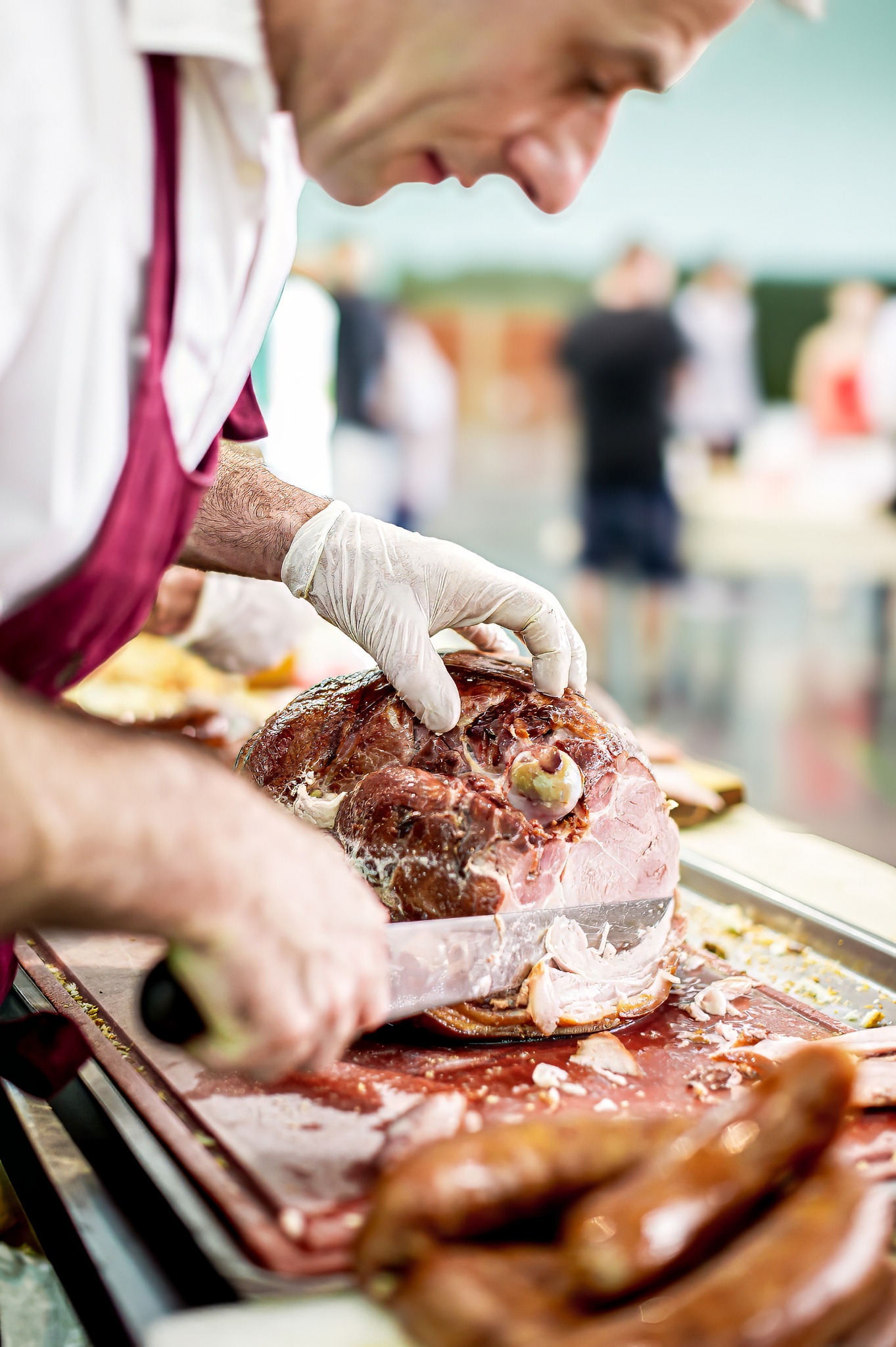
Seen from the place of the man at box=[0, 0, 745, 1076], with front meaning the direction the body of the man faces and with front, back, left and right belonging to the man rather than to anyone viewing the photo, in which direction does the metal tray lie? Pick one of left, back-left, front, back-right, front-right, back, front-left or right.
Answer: front-left

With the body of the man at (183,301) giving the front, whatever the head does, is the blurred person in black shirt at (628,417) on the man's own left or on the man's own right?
on the man's own left

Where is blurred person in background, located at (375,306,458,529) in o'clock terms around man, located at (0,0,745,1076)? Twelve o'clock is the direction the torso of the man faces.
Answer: The blurred person in background is roughly at 9 o'clock from the man.

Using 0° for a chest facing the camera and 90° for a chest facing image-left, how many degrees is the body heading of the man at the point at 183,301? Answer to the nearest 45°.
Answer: approximately 270°

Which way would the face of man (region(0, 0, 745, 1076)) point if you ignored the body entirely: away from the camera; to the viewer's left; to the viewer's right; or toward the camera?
to the viewer's right

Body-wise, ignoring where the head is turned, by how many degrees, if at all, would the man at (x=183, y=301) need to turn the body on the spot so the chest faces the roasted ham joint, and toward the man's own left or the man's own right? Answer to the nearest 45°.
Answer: approximately 45° to the man's own left
